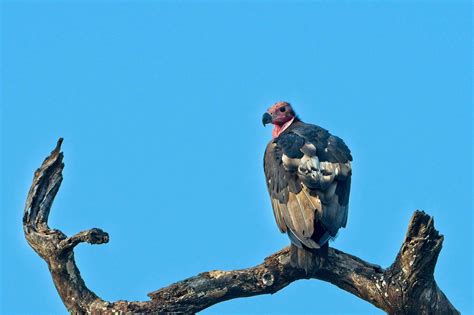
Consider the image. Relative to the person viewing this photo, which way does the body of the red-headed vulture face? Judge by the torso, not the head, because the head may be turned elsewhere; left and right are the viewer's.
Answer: facing away from the viewer and to the left of the viewer
